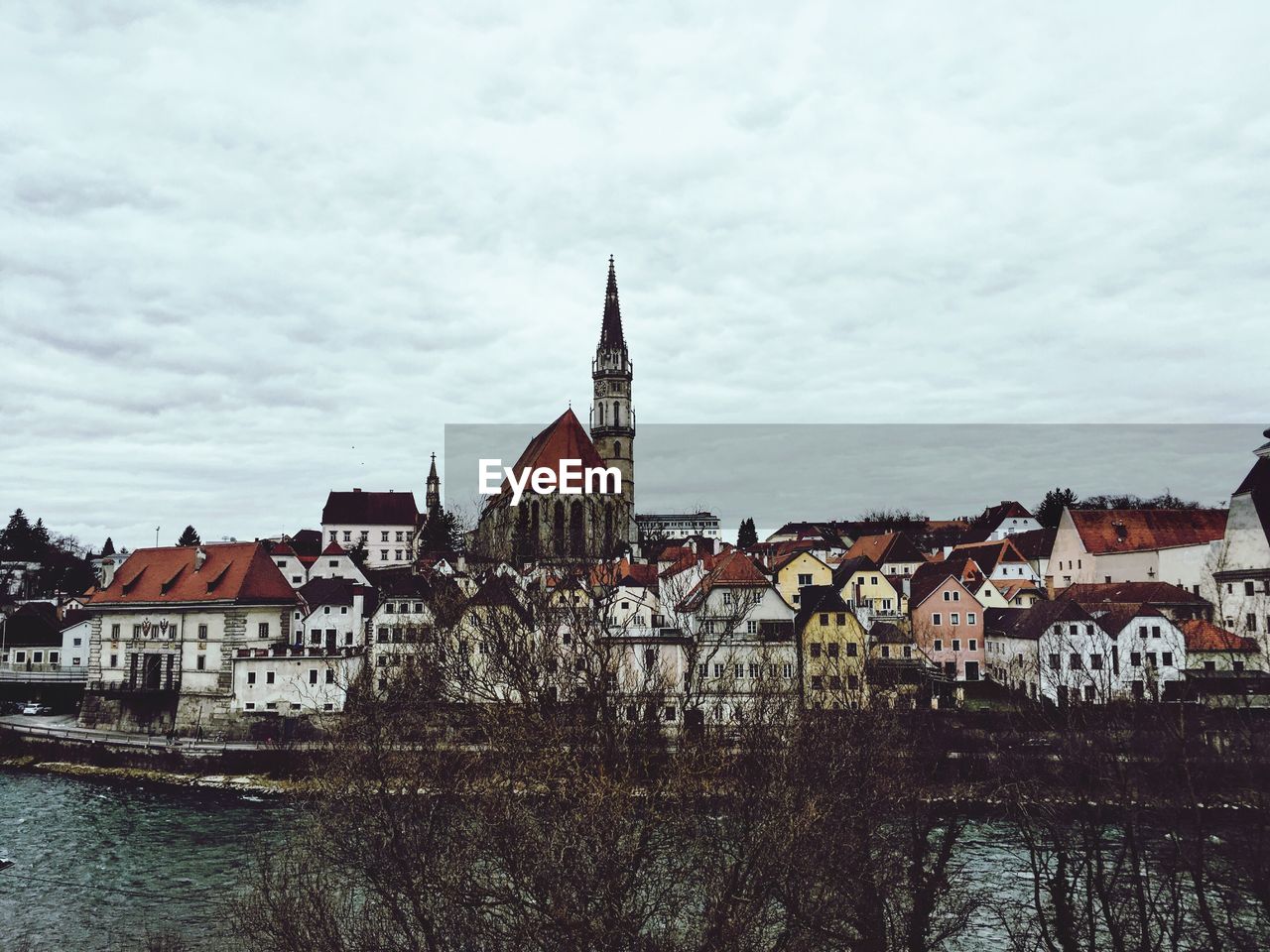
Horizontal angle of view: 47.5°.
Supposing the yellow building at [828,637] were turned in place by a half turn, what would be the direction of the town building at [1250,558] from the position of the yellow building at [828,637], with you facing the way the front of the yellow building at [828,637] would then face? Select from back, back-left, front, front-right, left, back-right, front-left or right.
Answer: right

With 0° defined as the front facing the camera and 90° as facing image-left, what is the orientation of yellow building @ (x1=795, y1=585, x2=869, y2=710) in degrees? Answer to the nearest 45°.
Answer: approximately 0°
